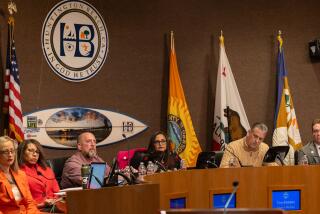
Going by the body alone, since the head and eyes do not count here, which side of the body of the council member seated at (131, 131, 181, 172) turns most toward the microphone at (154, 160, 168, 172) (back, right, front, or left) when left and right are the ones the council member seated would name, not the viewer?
front

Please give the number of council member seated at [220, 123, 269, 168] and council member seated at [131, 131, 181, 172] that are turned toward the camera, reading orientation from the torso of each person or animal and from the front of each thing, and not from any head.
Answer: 2

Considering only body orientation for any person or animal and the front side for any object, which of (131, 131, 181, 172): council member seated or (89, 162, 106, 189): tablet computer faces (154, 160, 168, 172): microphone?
the council member seated

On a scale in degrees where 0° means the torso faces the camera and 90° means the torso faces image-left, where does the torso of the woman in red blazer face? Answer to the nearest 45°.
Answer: approximately 315°

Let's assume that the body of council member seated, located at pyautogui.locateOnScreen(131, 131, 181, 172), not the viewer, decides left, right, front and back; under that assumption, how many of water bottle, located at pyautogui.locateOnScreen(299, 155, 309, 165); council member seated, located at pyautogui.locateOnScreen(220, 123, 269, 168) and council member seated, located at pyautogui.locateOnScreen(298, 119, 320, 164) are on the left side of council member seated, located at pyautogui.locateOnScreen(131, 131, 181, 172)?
3

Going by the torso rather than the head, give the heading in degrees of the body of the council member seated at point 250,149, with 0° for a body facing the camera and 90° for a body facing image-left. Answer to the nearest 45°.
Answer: approximately 0°

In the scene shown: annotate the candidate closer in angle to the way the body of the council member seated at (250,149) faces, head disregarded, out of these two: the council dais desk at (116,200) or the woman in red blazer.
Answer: the council dais desk

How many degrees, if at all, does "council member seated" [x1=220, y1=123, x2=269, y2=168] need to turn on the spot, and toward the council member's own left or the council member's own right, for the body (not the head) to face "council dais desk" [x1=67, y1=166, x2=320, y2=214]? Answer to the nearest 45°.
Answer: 0° — they already face it

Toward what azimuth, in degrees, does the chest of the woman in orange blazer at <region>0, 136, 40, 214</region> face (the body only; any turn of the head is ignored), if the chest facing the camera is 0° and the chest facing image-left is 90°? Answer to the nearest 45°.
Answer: approximately 315°

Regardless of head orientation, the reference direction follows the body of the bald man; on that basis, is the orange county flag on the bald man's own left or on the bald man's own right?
on the bald man's own left

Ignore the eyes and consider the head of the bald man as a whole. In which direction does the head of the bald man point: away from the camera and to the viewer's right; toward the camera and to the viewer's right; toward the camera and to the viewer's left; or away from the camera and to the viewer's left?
toward the camera and to the viewer's right

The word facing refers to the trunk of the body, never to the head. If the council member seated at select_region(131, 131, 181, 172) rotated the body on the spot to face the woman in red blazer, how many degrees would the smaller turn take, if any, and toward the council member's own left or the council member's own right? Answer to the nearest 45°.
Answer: approximately 45° to the council member's own right

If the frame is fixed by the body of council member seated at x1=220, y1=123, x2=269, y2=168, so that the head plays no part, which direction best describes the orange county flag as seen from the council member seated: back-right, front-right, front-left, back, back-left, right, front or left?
back-right

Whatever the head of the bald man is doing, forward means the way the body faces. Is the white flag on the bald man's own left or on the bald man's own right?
on the bald man's own left
